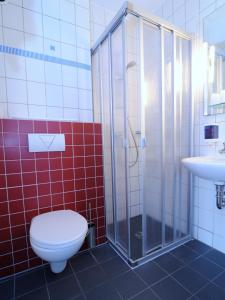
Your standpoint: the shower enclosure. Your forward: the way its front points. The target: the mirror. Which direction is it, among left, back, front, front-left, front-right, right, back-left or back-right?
left

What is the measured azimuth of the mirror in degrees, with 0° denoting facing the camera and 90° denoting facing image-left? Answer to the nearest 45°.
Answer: approximately 45°

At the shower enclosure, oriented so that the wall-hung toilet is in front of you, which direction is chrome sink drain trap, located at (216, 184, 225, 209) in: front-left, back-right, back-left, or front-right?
back-left

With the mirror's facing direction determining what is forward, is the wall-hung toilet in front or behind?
in front

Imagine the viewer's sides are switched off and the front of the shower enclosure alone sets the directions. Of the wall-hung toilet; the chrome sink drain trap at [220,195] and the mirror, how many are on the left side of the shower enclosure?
2

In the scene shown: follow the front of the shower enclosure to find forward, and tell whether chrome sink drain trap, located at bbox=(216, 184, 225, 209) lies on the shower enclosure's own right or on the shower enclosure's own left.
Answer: on the shower enclosure's own left

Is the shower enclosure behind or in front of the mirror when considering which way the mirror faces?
in front

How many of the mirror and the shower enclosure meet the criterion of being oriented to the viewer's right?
0

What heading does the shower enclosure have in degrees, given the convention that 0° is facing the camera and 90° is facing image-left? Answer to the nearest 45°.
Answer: approximately 0°
